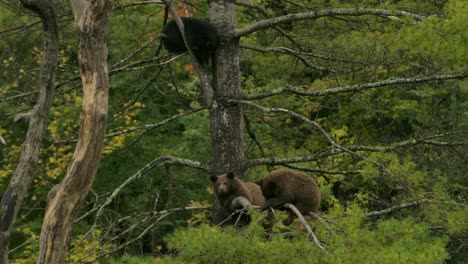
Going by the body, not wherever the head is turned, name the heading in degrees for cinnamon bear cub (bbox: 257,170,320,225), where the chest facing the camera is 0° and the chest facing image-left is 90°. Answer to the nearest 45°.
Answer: approximately 90°

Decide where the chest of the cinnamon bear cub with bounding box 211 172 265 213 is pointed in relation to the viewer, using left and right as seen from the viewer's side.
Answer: facing the viewer and to the left of the viewer

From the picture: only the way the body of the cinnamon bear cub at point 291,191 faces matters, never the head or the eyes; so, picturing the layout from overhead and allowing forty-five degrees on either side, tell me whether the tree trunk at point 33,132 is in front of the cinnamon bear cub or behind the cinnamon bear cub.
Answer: in front
